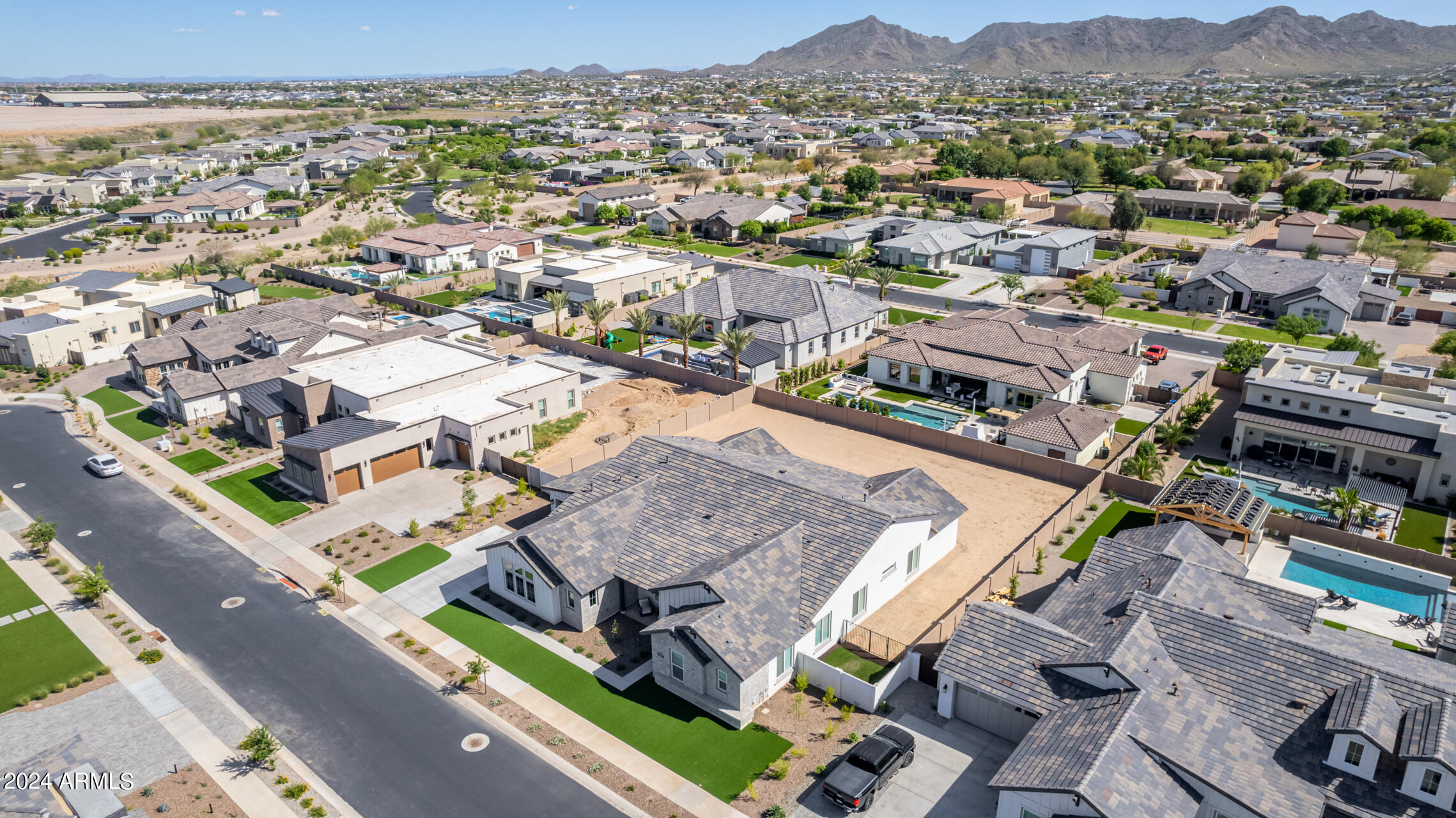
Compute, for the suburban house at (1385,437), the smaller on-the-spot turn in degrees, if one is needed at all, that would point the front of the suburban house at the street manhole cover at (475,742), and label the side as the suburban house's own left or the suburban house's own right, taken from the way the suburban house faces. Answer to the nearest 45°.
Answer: approximately 135° to the suburban house's own left

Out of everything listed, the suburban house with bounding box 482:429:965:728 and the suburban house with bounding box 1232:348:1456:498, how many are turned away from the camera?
1

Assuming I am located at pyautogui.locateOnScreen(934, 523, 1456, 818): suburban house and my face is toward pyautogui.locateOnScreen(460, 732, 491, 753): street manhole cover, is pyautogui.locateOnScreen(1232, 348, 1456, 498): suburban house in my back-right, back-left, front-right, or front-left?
back-right

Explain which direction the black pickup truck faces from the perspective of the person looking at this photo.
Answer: facing away from the viewer and to the right of the viewer

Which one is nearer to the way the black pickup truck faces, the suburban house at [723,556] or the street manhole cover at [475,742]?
the suburban house

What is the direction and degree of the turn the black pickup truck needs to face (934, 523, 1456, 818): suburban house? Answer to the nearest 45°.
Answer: approximately 45° to its right

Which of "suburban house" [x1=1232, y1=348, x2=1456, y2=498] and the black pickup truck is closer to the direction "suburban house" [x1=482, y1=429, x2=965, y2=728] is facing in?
the black pickup truck

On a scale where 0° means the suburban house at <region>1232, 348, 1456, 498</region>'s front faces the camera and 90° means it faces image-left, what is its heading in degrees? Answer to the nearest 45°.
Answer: approximately 180°

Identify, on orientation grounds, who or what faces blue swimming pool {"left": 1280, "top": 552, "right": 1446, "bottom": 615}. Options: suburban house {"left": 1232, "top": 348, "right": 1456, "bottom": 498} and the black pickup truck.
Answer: the black pickup truck

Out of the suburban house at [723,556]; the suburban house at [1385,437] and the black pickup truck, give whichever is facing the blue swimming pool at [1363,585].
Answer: the black pickup truck

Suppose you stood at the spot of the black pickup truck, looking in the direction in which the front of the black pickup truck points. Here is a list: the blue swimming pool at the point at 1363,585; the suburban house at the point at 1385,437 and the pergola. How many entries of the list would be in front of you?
3

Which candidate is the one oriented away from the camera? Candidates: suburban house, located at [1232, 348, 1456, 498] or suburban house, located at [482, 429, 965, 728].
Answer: suburban house, located at [1232, 348, 1456, 498]

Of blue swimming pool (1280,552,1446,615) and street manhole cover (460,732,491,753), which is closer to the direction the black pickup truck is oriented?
the blue swimming pool

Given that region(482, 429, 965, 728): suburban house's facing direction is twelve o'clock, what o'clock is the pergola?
The pergola is roughly at 7 o'clock from the suburban house.
